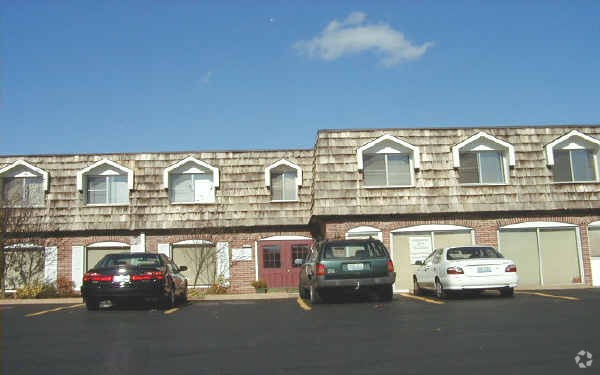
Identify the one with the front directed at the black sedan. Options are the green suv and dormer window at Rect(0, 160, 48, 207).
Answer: the dormer window

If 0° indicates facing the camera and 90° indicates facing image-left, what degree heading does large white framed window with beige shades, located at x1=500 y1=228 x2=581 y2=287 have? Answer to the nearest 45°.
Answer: approximately 0°

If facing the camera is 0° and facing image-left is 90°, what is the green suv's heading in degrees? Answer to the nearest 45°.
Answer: approximately 180°

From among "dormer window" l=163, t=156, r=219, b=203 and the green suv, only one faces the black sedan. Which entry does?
the dormer window

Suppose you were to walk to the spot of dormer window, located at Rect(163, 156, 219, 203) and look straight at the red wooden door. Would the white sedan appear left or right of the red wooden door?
right

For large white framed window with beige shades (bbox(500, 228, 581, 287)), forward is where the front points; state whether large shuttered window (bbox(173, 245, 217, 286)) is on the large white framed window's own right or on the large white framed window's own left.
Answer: on the large white framed window's own right
